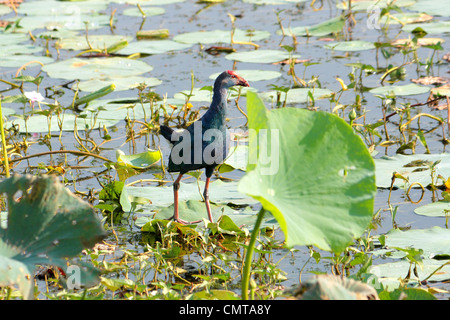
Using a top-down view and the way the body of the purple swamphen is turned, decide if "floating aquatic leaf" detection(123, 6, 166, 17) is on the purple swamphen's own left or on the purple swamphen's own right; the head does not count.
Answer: on the purple swamphen's own left

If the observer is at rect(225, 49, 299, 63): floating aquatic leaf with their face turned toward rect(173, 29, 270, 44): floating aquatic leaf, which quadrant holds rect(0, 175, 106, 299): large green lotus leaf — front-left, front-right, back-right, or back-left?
back-left

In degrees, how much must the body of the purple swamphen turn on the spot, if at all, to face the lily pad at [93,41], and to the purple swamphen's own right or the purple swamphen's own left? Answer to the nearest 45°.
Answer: approximately 90° to the purple swamphen's own left

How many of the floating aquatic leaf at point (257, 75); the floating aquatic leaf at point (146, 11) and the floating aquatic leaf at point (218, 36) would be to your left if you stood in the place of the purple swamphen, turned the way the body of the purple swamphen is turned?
3

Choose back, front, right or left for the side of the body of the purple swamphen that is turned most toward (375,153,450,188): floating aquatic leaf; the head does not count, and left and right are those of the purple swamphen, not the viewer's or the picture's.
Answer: front

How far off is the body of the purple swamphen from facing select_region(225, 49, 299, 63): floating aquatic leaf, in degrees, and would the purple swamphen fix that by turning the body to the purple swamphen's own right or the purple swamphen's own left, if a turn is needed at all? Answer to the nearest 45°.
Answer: approximately 90° to the purple swamphen's own left

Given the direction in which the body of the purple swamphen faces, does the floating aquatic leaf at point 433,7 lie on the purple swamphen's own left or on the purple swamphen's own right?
on the purple swamphen's own left

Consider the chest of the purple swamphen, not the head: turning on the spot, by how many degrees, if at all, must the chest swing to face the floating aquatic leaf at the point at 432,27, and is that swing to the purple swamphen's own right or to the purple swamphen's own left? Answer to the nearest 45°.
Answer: approximately 45° to the purple swamphen's own left

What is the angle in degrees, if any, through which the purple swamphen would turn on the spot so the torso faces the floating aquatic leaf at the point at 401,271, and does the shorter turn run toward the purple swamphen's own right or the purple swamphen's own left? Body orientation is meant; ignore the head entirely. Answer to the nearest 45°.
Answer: approximately 45° to the purple swamphen's own right

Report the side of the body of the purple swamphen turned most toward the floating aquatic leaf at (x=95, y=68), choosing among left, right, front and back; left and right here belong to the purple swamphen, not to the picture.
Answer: left

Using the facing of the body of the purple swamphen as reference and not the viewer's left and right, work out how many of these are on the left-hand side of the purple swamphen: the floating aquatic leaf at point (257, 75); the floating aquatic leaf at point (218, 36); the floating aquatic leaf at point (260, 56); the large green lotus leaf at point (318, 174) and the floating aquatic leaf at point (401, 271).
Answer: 3

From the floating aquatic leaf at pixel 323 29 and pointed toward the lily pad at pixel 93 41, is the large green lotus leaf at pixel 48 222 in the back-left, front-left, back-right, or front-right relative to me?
front-left

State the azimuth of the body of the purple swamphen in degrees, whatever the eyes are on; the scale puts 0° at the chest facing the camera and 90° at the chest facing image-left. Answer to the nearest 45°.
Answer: approximately 270°

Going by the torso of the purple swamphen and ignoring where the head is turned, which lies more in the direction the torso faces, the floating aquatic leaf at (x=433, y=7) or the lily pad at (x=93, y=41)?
the floating aquatic leaf

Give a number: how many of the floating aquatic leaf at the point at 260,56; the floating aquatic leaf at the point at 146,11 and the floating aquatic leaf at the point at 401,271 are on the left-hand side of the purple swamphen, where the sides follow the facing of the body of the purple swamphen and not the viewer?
2

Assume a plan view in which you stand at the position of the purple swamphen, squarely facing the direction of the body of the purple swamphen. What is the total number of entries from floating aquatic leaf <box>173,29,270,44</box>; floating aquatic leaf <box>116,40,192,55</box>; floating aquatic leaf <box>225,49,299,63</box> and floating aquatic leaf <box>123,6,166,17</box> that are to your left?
4
